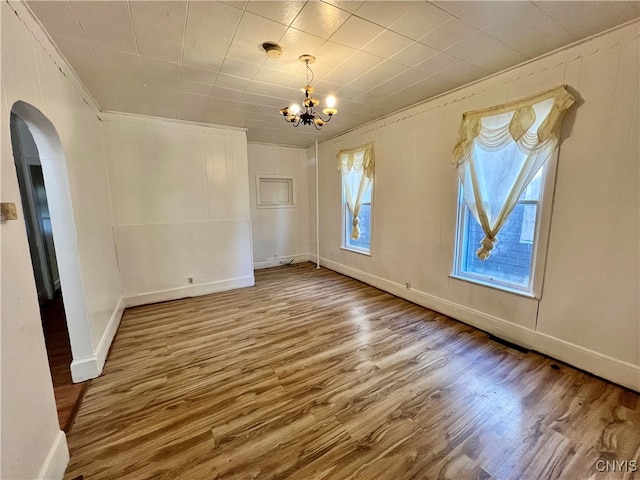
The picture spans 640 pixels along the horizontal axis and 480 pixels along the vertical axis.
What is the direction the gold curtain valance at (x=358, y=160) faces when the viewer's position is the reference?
facing the viewer and to the left of the viewer

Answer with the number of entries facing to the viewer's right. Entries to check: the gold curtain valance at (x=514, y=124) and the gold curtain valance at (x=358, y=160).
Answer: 0

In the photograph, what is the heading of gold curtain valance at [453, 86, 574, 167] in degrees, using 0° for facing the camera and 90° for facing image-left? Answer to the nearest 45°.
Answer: approximately 45°

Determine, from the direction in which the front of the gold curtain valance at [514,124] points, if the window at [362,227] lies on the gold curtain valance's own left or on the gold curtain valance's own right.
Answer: on the gold curtain valance's own right

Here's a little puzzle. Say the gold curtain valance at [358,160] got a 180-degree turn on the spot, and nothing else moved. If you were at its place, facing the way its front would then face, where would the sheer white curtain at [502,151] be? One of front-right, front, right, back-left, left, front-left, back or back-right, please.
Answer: right

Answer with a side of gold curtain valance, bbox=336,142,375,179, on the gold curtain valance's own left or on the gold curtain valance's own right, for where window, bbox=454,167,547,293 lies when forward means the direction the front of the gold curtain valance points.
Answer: on the gold curtain valance's own left
